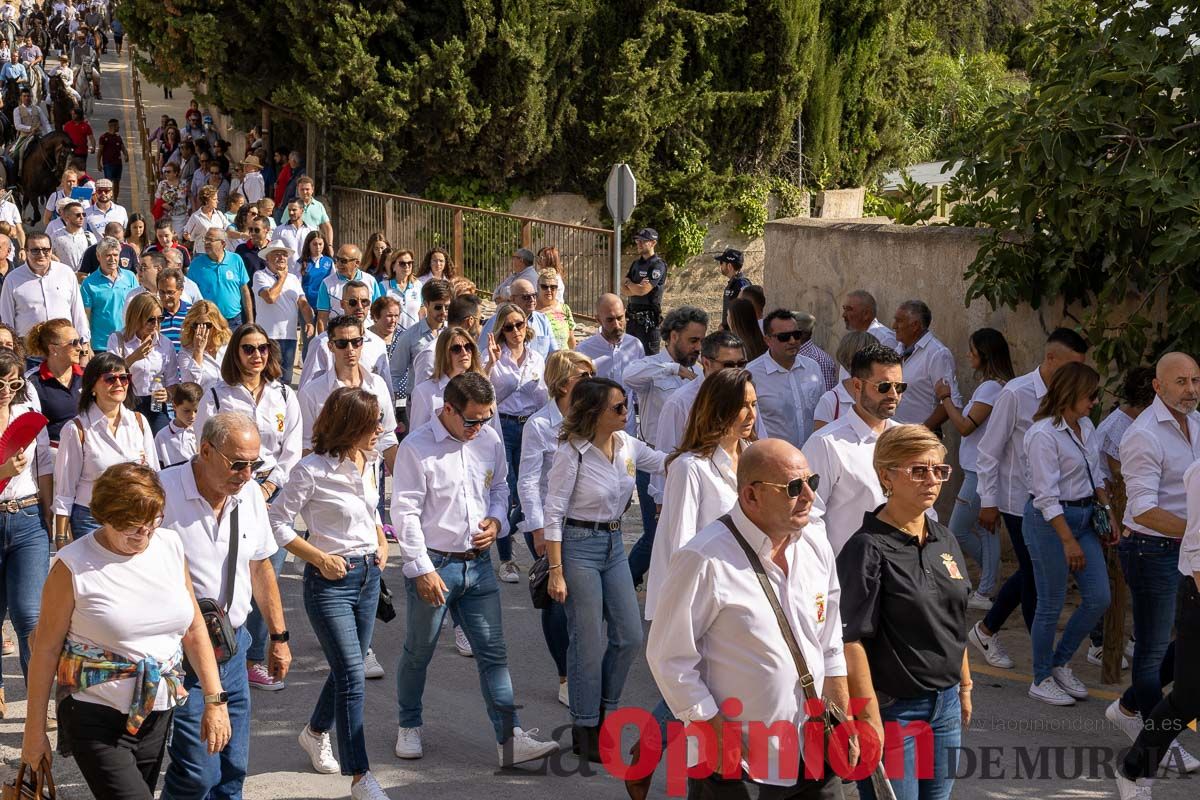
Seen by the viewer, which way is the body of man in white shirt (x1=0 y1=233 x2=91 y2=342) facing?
toward the camera

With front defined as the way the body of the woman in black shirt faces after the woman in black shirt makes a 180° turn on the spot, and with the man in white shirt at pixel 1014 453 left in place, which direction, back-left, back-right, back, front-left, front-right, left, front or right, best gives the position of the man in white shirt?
front-right

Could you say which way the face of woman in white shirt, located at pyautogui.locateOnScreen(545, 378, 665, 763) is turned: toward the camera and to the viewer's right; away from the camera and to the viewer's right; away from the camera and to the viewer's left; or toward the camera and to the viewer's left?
toward the camera and to the viewer's right

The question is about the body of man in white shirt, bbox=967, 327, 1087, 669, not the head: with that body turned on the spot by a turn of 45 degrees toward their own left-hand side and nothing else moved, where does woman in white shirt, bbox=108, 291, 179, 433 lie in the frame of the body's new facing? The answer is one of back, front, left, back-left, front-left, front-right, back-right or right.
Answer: back-left

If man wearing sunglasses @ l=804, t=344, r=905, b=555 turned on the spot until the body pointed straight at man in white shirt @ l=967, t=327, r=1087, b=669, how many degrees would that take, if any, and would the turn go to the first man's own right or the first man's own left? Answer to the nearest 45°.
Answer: approximately 90° to the first man's own left

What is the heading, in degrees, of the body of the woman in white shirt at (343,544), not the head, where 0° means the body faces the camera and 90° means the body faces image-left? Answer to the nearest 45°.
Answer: approximately 315°

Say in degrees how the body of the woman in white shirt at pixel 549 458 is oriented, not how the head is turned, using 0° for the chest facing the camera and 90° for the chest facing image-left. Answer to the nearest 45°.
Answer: approximately 315°

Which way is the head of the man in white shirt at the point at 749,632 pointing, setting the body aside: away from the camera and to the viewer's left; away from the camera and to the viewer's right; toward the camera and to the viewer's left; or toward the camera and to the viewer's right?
toward the camera and to the viewer's right

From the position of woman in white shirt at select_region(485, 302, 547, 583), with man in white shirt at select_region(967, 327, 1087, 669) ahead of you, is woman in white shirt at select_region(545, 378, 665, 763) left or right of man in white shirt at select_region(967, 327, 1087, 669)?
right

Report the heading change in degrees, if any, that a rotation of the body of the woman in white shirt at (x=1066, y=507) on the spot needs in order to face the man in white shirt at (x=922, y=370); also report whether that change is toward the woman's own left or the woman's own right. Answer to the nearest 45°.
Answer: approximately 180°

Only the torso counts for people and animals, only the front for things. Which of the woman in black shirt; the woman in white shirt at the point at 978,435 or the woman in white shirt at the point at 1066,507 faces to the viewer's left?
the woman in white shirt at the point at 978,435

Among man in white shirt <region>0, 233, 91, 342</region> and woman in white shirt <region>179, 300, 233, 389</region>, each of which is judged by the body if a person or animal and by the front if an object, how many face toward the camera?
2

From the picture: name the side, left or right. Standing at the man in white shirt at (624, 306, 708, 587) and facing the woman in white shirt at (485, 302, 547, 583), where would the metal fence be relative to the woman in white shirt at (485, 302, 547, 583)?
right

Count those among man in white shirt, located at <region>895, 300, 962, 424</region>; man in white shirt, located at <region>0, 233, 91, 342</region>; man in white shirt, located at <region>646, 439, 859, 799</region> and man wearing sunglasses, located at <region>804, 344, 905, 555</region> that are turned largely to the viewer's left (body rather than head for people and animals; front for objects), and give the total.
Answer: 1
